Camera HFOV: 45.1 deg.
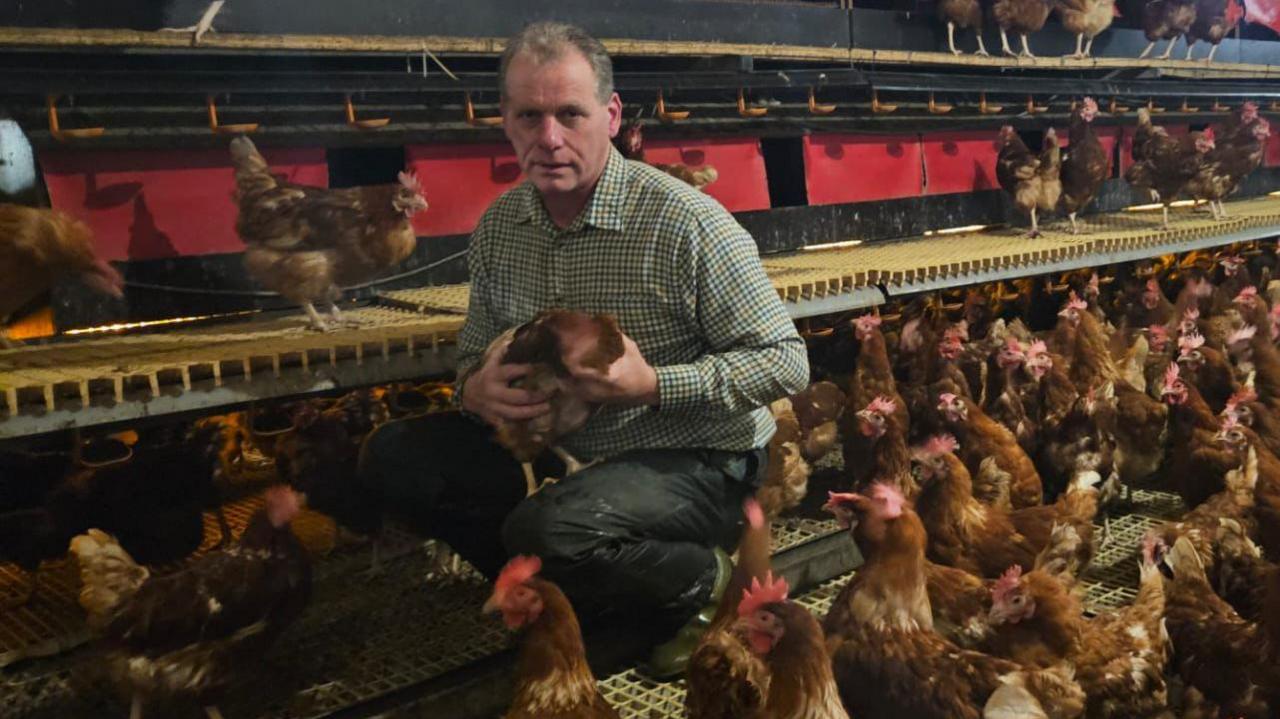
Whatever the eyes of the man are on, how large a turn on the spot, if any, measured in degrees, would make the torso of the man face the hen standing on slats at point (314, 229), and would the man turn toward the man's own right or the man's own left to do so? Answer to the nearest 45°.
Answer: approximately 90° to the man's own right

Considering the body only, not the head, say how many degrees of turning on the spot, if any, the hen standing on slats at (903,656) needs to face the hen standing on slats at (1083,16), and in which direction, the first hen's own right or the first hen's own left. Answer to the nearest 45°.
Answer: approximately 90° to the first hen's own right

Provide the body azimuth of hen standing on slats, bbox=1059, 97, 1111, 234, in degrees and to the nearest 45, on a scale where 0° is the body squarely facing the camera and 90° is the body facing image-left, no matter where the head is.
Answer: approximately 315°

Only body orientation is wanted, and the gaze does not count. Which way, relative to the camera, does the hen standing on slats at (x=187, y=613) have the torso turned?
to the viewer's right

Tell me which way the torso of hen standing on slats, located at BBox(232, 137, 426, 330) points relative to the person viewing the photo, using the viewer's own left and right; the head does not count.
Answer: facing to the right of the viewer

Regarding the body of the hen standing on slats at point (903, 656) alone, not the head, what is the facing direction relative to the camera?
to the viewer's left
